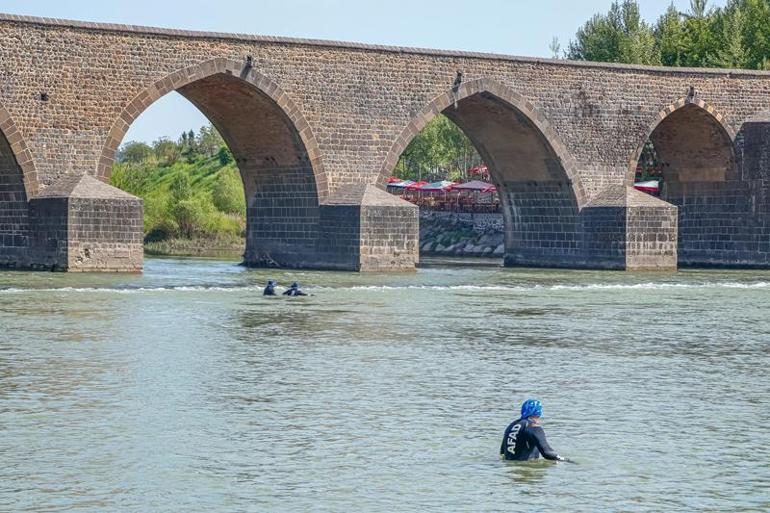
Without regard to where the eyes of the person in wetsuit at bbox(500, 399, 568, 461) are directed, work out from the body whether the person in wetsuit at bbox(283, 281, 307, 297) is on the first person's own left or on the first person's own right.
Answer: on the first person's own left

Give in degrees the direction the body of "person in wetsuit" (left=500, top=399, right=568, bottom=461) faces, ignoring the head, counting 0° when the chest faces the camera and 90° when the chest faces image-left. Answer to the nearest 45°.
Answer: approximately 225°

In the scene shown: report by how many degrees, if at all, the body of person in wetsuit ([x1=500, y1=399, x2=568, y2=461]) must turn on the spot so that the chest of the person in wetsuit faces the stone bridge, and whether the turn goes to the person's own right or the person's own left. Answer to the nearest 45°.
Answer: approximately 45° to the person's own left
